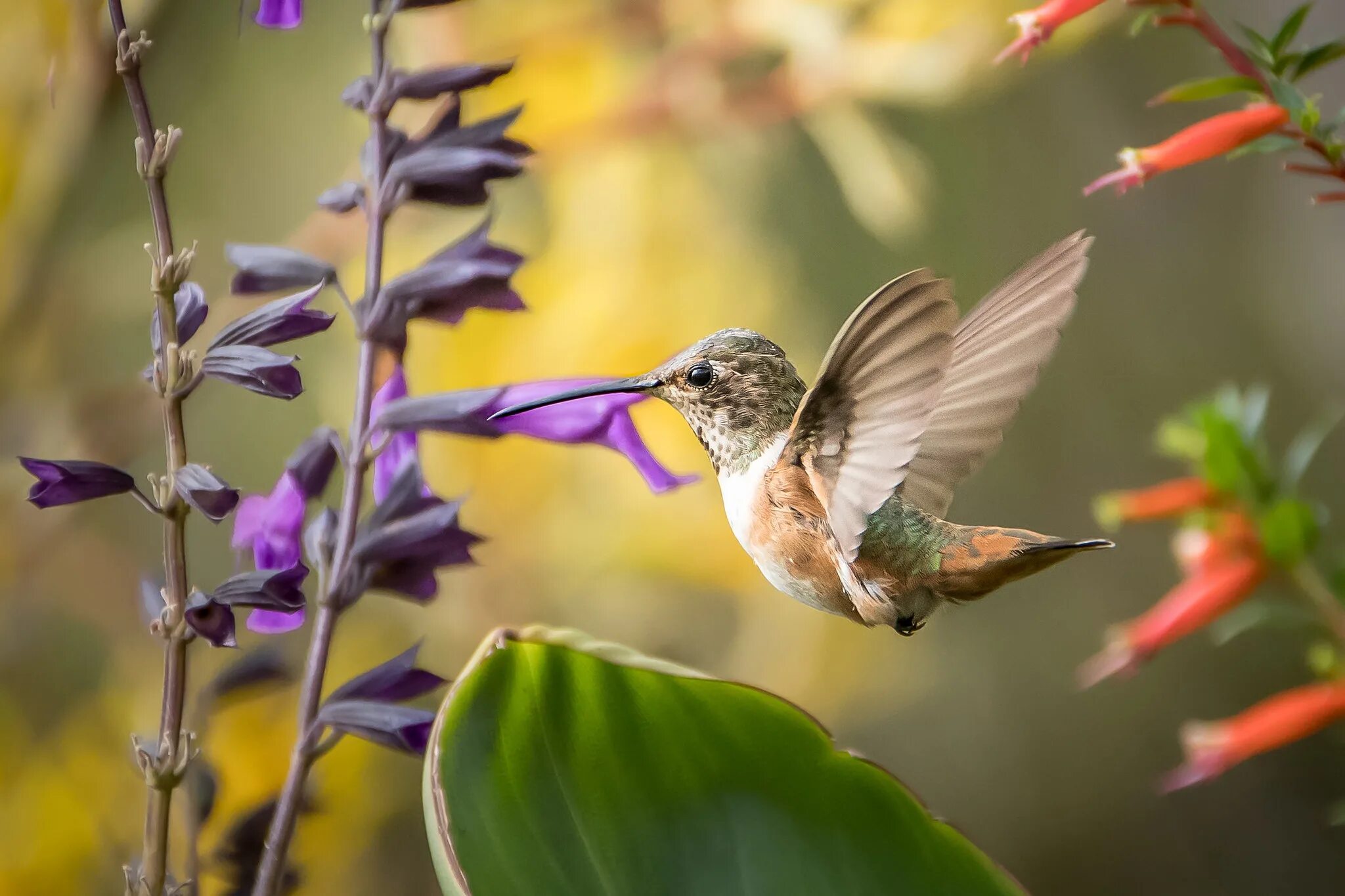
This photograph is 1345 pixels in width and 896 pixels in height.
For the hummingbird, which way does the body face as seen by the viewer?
to the viewer's left
